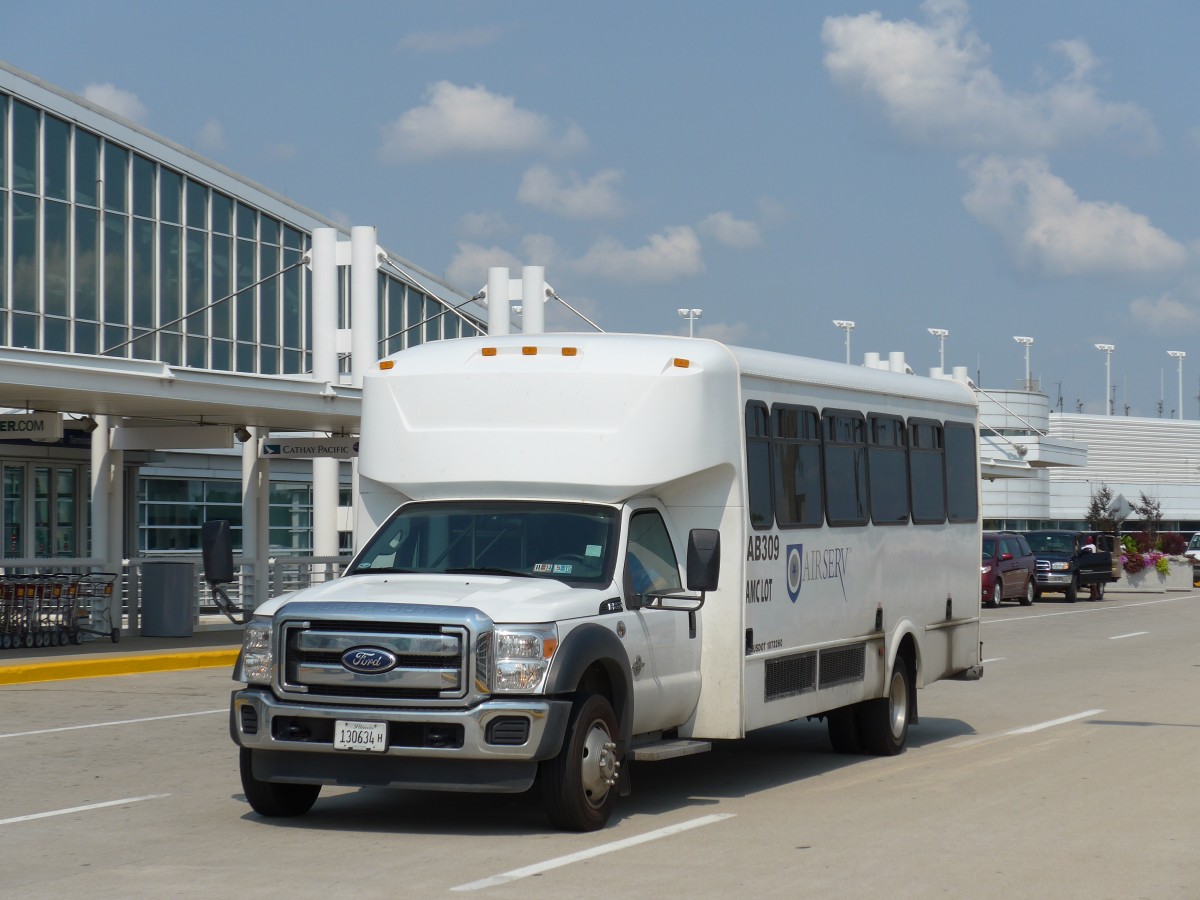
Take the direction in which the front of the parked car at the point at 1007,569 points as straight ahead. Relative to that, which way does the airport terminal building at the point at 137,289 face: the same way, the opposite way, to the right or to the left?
to the left

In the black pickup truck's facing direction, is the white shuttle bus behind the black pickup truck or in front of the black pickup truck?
in front

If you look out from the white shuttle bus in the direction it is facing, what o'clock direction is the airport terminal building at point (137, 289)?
The airport terminal building is roughly at 4 o'clock from the white shuttle bus.

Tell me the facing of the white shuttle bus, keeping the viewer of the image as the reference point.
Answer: facing the viewer and to the left of the viewer

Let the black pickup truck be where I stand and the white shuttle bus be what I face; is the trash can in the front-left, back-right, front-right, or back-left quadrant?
front-right

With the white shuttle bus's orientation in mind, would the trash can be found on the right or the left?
on its right

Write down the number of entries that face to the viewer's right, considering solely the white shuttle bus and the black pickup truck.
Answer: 0

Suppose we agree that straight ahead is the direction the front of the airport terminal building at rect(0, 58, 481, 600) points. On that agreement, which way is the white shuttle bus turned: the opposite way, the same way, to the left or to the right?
to the right

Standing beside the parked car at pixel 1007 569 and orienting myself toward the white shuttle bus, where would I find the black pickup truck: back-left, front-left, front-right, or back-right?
back-left

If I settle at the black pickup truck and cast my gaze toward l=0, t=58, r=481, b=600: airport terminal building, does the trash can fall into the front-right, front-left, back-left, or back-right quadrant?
front-left

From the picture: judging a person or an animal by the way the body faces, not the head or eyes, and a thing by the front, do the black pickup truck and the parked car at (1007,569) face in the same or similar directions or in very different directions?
same or similar directions

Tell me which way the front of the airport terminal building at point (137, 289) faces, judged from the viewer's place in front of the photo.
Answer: facing the viewer and to the right of the viewer

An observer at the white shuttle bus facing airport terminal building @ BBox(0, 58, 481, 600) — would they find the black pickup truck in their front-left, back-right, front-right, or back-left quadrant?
front-right

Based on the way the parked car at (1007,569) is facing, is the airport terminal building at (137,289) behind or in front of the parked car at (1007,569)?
in front

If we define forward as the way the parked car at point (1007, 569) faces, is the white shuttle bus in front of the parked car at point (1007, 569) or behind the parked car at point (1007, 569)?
in front

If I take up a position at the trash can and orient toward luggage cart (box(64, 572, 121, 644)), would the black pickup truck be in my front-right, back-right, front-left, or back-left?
back-right

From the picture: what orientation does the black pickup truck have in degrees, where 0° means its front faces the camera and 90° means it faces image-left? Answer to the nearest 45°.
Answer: approximately 45°

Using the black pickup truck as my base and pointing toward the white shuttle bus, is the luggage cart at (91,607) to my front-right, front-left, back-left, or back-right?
front-right
